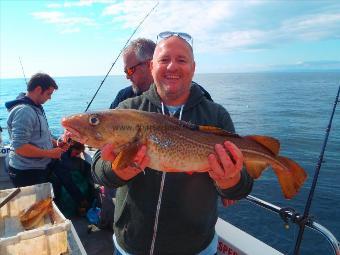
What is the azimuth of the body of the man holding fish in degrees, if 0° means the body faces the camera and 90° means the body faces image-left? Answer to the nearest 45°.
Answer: approximately 0°

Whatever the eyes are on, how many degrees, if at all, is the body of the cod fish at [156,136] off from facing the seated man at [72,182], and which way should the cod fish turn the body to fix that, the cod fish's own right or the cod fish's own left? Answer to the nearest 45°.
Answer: approximately 45° to the cod fish's own right

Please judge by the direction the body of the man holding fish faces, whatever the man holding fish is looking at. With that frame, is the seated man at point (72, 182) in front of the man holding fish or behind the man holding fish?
behind

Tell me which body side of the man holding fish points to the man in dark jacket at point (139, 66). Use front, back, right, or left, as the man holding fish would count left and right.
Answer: back

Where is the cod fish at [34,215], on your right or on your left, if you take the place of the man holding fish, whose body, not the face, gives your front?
on your right

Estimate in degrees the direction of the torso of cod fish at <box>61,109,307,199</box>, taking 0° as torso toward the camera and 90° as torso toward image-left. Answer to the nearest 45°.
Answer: approximately 90°

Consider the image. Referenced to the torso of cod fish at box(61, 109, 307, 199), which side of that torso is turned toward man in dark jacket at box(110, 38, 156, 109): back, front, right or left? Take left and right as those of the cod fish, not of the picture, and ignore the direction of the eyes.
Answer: right
